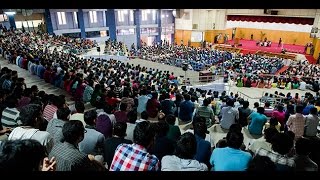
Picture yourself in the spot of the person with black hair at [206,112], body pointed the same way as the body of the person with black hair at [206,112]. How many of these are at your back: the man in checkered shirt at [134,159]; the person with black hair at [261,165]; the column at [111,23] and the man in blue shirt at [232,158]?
3

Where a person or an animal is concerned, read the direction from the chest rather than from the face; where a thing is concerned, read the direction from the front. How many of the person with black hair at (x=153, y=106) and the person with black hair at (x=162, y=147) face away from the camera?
2

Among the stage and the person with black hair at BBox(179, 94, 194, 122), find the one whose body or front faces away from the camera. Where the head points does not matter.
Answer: the person with black hair

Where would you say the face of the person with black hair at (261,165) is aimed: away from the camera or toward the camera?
away from the camera

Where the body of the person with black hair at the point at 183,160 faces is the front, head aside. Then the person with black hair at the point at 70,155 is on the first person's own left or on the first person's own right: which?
on the first person's own left

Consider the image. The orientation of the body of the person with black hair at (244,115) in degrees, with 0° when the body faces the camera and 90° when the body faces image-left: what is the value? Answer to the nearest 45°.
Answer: approximately 180°

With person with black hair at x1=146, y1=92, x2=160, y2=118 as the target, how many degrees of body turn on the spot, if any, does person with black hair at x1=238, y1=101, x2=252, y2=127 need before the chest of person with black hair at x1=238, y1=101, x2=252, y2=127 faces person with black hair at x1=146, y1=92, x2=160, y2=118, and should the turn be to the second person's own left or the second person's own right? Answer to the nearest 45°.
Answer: approximately 90° to the second person's own left

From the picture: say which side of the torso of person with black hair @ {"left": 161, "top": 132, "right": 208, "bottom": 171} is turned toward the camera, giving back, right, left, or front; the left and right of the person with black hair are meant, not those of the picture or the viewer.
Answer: back

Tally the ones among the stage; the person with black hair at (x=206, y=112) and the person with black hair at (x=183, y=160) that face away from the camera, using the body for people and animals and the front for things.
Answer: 2

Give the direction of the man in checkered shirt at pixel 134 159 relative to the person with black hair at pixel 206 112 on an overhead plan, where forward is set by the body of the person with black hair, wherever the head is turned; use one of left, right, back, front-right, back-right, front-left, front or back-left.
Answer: back

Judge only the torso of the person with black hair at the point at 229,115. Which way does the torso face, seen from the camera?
away from the camera

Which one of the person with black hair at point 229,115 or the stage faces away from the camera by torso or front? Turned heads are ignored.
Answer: the person with black hair

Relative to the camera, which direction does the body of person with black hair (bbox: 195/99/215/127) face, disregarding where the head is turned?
away from the camera

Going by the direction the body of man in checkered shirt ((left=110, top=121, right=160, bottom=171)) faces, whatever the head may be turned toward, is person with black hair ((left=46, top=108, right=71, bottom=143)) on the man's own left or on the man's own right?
on the man's own left

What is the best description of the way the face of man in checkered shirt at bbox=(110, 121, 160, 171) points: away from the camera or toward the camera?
away from the camera

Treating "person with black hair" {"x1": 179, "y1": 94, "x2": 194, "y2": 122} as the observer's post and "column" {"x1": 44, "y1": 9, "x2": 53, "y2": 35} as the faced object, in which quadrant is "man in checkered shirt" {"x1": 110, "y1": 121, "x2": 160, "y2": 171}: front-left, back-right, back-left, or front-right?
back-left

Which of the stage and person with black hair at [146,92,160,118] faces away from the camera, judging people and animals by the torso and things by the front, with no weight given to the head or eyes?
the person with black hair

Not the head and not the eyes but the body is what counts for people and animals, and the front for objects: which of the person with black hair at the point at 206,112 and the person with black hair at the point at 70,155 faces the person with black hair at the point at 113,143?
the person with black hair at the point at 70,155

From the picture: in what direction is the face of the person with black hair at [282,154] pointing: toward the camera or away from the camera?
away from the camera

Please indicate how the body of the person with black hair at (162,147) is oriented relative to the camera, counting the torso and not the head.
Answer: away from the camera
